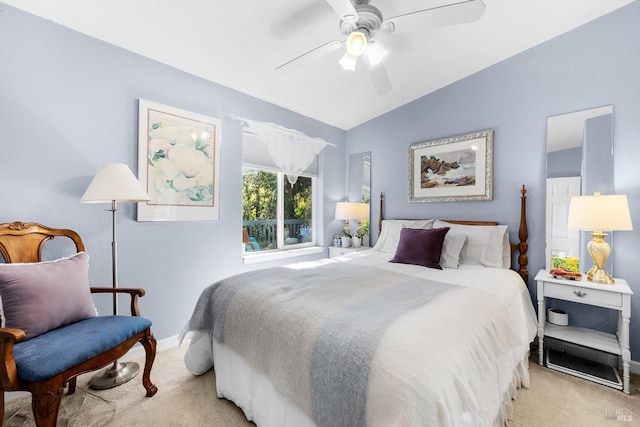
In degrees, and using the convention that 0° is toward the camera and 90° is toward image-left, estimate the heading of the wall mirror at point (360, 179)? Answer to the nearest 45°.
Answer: approximately 45°

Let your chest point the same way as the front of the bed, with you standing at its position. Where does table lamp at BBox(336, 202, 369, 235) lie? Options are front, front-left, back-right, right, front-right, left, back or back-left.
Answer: back-right

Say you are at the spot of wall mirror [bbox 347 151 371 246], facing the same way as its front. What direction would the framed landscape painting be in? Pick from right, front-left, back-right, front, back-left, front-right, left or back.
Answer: left

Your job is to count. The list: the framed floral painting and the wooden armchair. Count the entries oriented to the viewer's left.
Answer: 0

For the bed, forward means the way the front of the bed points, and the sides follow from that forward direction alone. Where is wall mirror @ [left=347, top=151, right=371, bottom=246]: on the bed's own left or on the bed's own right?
on the bed's own right

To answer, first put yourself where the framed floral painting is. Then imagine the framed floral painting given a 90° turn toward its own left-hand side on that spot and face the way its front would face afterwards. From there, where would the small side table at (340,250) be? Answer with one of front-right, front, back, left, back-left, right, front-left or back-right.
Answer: front-right

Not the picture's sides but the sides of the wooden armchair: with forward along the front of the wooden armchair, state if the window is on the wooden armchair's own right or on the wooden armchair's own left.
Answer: on the wooden armchair's own left

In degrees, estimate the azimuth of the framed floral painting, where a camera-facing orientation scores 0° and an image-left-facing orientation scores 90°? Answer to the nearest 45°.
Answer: approximately 315°

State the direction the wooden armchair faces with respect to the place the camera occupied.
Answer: facing the viewer and to the right of the viewer

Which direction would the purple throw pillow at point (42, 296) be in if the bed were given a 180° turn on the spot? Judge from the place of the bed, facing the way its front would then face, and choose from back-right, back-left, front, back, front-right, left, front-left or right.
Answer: back-left

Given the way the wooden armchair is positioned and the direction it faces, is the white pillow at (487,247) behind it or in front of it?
in front
